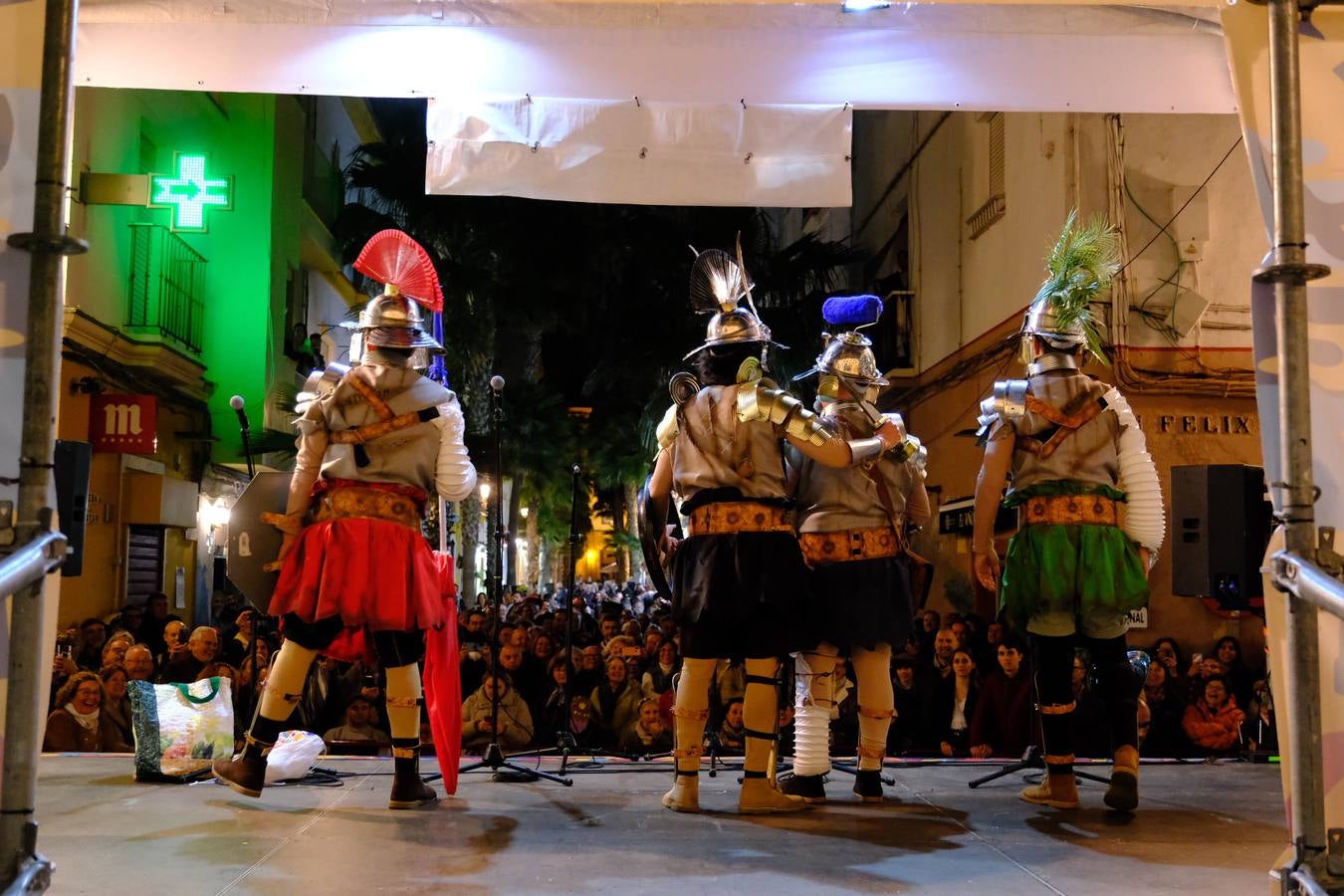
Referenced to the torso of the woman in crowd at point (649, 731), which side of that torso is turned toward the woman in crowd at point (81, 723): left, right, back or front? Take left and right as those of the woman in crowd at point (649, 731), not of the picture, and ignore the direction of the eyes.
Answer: right

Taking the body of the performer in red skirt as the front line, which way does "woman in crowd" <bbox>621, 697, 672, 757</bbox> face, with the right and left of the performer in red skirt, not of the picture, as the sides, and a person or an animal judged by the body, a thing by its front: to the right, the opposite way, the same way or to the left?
the opposite way

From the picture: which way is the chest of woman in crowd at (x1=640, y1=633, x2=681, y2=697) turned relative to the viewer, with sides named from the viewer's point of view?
facing the viewer

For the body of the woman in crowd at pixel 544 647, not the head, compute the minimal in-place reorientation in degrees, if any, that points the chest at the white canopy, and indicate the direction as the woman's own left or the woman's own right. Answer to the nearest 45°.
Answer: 0° — they already face it

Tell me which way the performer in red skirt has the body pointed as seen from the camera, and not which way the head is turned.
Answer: away from the camera

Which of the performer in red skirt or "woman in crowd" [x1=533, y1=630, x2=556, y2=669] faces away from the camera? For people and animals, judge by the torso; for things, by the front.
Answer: the performer in red skirt

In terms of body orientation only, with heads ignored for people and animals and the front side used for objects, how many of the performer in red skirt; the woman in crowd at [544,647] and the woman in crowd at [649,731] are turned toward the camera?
2

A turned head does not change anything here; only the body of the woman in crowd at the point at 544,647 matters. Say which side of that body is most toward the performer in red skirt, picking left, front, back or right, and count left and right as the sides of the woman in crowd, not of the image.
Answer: front

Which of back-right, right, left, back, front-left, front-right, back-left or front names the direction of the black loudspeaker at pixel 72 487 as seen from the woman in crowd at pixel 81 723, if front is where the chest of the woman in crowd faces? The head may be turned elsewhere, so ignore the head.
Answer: front-right

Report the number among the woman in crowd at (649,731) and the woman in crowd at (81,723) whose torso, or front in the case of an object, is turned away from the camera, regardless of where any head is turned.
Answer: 0

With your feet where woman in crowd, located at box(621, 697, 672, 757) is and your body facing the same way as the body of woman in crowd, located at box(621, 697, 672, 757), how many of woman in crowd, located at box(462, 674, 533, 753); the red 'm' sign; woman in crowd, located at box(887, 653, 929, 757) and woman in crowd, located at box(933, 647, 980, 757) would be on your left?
2

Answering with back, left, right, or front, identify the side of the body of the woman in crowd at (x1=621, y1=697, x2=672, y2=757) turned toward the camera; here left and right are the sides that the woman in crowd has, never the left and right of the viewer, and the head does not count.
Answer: front

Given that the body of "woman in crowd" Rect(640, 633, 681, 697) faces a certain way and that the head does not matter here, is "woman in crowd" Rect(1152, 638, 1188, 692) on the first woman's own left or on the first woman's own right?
on the first woman's own left

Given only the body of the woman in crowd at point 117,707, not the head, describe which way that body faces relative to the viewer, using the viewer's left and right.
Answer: facing the viewer and to the right of the viewer

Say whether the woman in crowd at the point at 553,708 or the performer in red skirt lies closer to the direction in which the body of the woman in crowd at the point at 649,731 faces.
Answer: the performer in red skirt
